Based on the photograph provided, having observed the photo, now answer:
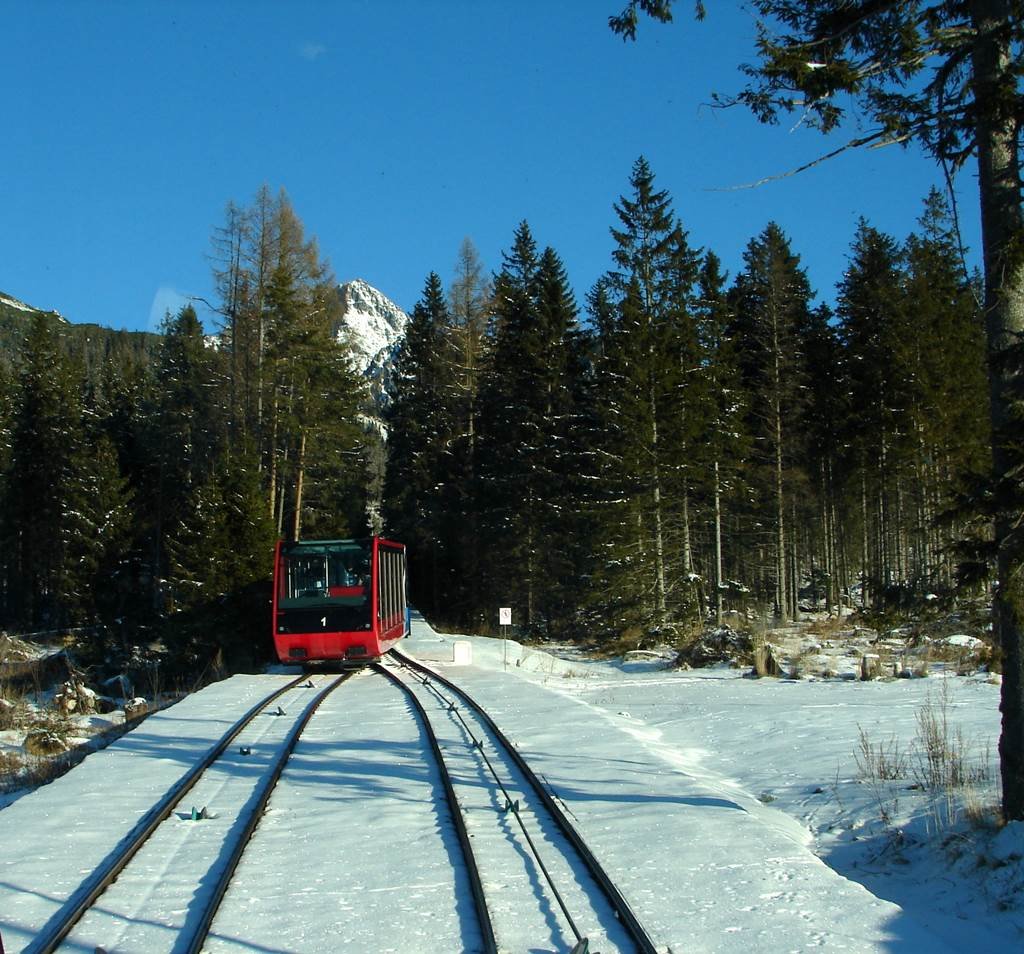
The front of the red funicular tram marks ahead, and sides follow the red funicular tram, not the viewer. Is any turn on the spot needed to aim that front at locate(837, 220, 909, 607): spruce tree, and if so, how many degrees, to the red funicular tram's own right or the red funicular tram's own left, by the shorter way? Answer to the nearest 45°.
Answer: approximately 135° to the red funicular tram's own left

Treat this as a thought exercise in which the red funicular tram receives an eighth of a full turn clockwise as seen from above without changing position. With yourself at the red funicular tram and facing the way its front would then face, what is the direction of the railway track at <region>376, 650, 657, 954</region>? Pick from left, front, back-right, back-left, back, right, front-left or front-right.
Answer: front-left

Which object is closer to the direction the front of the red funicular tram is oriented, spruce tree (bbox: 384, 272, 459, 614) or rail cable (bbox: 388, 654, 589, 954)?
the rail cable

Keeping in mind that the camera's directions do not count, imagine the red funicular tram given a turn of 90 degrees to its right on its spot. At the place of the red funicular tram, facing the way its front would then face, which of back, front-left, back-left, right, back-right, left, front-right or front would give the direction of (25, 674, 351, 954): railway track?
left

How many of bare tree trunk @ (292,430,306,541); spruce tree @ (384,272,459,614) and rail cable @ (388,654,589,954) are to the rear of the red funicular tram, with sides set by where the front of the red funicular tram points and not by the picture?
2

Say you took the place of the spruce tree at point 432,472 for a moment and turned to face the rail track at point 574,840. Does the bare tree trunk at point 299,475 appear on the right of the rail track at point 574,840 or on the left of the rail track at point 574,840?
right

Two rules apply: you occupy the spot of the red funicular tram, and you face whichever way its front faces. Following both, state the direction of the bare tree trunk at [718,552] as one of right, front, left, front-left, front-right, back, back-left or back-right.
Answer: back-left

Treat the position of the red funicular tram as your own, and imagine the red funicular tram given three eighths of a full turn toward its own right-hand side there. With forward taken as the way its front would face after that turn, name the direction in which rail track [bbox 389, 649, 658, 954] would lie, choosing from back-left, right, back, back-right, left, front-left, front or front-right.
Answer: back-left

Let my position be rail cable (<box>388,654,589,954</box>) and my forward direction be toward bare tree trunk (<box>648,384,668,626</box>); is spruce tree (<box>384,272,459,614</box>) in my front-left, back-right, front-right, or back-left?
front-left

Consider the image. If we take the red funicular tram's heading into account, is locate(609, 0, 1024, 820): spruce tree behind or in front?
in front

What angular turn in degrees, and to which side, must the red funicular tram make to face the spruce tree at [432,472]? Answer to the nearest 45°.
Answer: approximately 180°

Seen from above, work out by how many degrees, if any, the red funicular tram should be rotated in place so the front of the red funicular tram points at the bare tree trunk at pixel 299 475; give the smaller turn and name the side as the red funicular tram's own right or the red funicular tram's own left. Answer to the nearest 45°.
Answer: approximately 180°

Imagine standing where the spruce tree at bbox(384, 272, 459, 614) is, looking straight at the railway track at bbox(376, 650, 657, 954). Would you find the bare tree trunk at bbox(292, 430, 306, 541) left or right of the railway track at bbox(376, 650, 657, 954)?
right

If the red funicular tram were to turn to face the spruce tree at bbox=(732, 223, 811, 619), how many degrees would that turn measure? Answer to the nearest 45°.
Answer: approximately 135° to its left

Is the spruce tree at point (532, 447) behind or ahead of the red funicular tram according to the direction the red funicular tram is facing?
behind

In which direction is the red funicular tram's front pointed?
toward the camera
